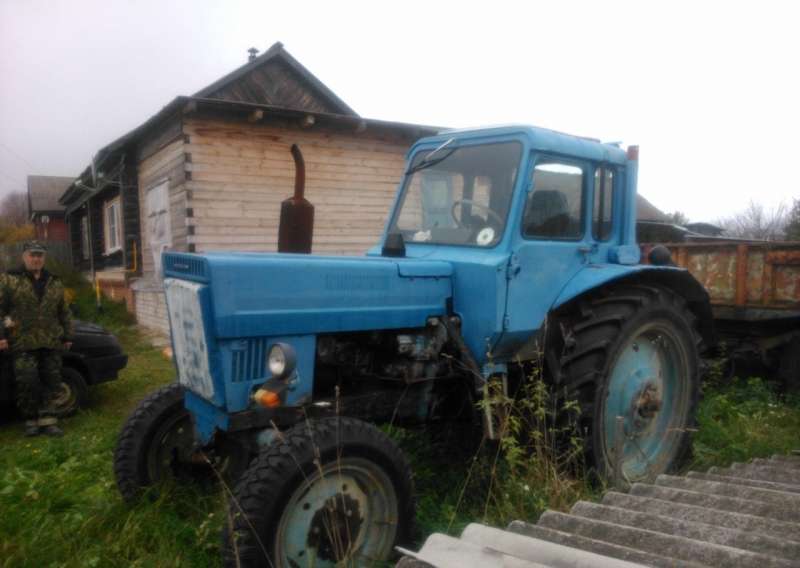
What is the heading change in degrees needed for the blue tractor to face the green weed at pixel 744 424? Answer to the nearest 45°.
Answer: approximately 180°

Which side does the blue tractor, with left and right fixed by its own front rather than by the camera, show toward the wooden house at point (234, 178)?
right

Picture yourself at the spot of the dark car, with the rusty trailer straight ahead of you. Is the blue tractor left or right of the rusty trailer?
right

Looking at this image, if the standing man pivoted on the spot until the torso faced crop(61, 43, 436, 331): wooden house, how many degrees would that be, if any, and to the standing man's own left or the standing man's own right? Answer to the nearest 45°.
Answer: approximately 135° to the standing man's own left

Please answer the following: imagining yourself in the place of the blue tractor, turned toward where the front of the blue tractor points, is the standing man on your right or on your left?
on your right

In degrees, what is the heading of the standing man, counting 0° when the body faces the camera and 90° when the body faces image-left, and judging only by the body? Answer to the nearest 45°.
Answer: approximately 0°

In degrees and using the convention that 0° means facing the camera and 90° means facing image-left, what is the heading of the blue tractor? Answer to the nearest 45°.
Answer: approximately 45°

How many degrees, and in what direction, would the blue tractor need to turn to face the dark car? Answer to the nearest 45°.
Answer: approximately 90° to its right
